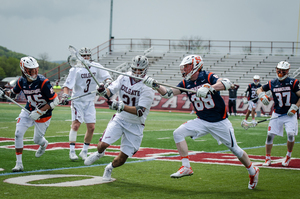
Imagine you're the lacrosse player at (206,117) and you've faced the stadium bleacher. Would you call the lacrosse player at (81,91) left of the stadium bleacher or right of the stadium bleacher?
left

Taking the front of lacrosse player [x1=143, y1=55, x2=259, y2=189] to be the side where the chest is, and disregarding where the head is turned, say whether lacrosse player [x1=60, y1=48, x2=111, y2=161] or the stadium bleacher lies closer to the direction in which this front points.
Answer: the lacrosse player

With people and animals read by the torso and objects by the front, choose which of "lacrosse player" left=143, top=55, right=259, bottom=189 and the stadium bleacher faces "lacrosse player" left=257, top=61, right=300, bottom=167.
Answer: the stadium bleacher

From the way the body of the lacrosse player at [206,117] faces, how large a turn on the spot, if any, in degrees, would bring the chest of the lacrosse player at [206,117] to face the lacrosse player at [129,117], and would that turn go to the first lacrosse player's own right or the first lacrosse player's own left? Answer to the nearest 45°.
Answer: approximately 45° to the first lacrosse player's own right

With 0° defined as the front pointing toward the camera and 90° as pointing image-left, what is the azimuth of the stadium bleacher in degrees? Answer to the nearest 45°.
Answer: approximately 0°

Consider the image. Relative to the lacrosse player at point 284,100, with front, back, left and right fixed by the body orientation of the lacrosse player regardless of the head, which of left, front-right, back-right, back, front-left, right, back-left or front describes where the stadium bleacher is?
back

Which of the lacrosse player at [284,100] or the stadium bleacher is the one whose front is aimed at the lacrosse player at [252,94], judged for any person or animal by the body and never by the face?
the stadium bleacher

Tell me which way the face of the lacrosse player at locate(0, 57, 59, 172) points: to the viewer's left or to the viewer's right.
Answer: to the viewer's right

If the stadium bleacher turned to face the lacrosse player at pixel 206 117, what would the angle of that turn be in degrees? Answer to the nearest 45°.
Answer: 0° — it already faces them

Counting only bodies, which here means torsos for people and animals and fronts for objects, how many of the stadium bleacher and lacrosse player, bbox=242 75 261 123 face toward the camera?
2
